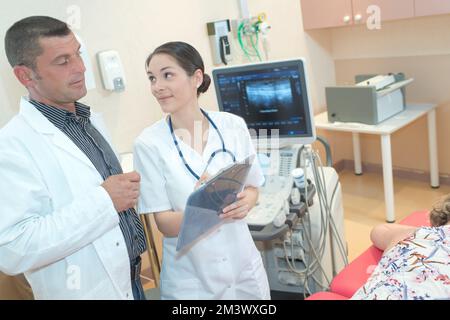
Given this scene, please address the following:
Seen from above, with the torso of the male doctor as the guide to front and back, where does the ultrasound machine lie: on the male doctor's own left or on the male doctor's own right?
on the male doctor's own left

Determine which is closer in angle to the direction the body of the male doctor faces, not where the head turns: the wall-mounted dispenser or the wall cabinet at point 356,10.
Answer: the wall cabinet

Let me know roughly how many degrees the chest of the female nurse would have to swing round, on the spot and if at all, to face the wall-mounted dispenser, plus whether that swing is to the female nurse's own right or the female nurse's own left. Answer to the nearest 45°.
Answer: approximately 180°

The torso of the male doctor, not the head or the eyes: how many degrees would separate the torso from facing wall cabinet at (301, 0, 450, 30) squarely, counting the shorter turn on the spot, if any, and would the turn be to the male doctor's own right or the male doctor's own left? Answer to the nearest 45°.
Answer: approximately 90° to the male doctor's own left

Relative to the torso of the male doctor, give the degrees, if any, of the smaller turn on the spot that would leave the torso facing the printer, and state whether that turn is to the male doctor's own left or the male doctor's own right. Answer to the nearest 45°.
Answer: approximately 90° to the male doctor's own left

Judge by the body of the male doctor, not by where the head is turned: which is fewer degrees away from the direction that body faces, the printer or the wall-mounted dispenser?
the printer

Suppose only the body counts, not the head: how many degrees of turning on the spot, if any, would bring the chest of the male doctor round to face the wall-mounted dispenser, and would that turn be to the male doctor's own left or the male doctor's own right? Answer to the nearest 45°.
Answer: approximately 135° to the male doctor's own left

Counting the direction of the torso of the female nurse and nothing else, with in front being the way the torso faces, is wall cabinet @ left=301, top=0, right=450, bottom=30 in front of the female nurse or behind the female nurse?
behind

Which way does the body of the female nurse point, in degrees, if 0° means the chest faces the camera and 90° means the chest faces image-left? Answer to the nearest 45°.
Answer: approximately 0°

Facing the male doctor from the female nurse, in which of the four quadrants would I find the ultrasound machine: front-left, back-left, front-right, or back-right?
back-right

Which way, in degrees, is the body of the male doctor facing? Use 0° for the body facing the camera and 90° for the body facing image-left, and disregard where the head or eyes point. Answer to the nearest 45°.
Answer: approximately 315°

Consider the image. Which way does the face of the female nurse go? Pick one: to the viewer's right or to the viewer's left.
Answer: to the viewer's left
